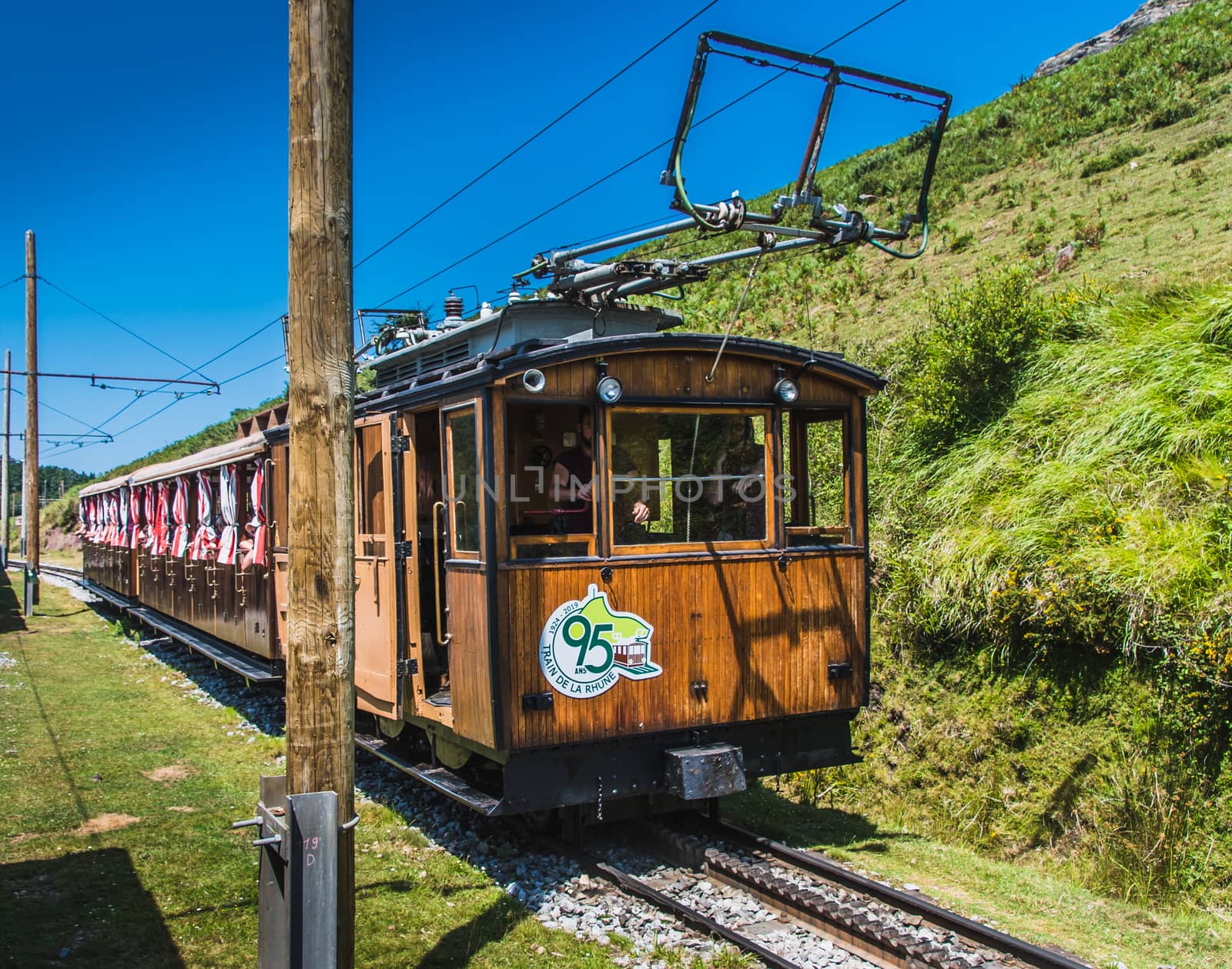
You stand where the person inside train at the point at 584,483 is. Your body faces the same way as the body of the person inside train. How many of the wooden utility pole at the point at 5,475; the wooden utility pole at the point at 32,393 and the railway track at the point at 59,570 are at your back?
3

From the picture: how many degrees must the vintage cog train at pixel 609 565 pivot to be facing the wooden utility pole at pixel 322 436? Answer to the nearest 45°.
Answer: approximately 90° to its right

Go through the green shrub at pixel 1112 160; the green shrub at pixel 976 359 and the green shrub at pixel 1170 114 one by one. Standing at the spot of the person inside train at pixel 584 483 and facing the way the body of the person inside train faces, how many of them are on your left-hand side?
3

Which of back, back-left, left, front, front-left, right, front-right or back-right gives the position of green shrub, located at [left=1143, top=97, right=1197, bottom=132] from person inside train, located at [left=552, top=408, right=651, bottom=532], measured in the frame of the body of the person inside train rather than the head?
left

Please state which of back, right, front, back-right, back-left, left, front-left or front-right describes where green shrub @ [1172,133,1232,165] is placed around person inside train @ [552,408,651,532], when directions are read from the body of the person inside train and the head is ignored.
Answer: left

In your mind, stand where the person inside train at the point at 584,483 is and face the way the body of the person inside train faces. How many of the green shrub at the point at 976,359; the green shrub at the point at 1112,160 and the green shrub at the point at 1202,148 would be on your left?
3

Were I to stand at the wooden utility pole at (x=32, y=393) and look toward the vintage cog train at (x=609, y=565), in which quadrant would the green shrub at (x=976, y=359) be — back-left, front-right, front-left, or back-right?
front-left

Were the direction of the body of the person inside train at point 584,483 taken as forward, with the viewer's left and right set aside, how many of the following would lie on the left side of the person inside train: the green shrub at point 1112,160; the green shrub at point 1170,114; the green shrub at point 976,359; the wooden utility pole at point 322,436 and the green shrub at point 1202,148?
4

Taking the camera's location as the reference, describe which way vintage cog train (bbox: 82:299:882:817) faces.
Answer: facing the viewer and to the right of the viewer

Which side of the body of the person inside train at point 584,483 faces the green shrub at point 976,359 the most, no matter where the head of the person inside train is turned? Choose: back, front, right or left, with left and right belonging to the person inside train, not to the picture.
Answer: left

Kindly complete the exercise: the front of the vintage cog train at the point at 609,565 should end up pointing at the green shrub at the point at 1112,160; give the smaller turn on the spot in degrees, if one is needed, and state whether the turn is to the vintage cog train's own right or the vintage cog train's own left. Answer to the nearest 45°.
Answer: approximately 90° to the vintage cog train's own left

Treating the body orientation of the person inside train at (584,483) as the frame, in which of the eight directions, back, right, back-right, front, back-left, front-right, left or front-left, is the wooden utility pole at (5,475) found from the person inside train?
back

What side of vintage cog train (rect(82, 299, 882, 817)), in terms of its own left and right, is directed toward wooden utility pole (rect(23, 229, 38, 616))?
back
